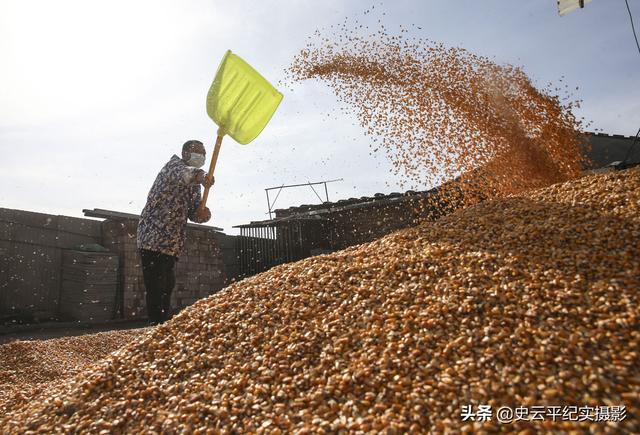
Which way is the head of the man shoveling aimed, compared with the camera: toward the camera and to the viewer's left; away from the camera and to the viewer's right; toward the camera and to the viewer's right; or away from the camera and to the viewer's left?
toward the camera and to the viewer's right

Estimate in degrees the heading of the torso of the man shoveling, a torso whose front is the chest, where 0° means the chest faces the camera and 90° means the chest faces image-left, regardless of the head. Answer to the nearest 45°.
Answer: approximately 270°

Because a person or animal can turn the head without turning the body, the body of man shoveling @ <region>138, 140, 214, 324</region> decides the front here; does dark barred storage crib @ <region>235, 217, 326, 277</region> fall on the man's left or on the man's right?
on the man's left
